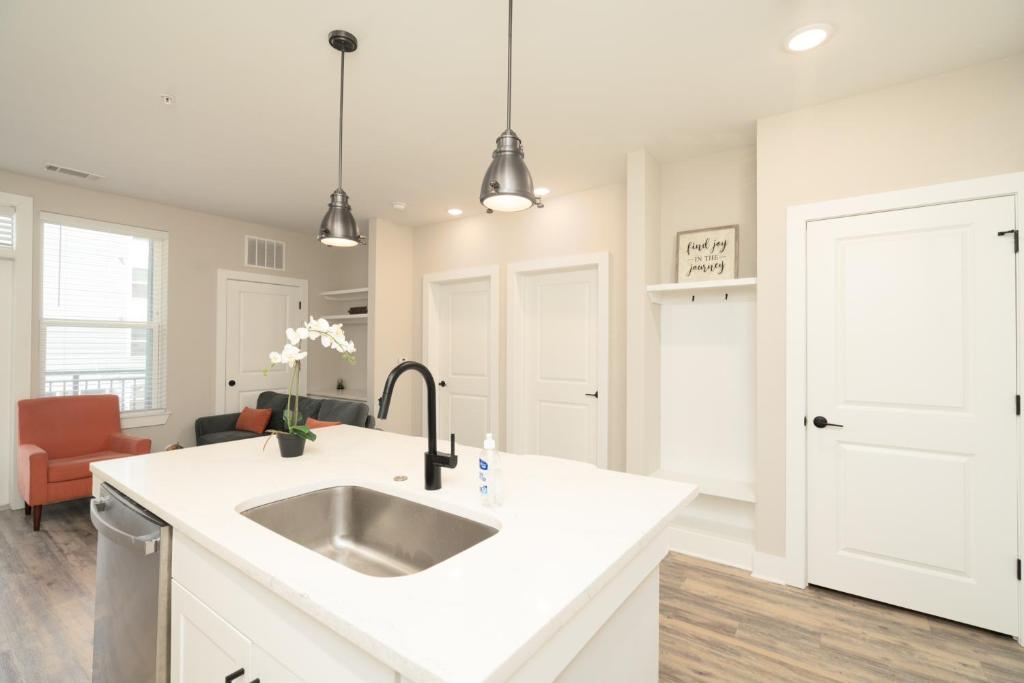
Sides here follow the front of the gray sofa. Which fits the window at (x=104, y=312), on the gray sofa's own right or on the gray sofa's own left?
on the gray sofa's own right

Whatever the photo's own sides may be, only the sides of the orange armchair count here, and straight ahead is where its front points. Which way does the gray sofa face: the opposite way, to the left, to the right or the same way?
to the right

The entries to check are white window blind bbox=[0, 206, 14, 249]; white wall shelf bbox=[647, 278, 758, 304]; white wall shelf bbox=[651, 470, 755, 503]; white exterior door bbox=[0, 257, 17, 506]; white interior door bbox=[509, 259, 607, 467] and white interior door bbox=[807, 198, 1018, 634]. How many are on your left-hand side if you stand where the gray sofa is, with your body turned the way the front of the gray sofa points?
4

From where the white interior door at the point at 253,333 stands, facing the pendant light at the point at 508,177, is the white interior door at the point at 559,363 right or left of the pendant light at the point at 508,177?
left

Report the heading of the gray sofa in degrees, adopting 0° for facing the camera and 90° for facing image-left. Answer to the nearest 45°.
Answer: approximately 45°

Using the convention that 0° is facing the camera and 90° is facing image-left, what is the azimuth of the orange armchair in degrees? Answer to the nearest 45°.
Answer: approximately 315°

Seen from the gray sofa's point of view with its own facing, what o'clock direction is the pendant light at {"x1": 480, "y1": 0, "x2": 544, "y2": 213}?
The pendant light is roughly at 10 o'clock from the gray sofa.
